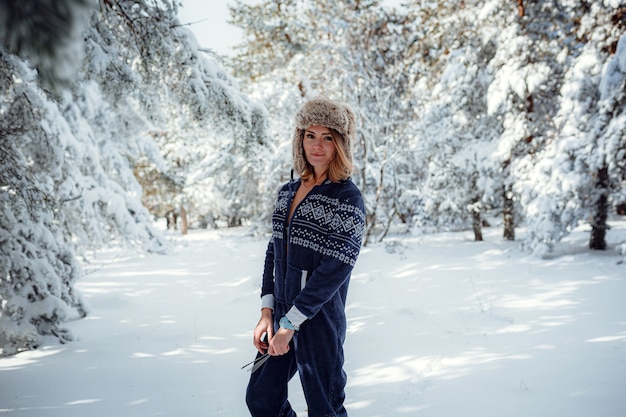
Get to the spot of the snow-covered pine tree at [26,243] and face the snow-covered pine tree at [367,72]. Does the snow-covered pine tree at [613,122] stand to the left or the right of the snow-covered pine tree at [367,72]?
right

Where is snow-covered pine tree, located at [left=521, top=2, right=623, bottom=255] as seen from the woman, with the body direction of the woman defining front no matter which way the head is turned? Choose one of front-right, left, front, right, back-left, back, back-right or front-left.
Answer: back

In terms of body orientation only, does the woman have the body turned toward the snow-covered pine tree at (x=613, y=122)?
no

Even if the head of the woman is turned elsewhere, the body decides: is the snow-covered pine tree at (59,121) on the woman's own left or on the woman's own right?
on the woman's own right

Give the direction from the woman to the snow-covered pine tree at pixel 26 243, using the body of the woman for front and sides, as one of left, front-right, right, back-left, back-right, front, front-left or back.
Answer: right

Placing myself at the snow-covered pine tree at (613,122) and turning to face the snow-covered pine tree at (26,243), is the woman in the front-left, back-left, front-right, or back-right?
front-left

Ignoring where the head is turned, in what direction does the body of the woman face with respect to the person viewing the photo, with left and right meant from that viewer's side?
facing the viewer and to the left of the viewer

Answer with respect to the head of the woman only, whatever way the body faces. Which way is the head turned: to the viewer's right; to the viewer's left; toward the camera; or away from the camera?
toward the camera

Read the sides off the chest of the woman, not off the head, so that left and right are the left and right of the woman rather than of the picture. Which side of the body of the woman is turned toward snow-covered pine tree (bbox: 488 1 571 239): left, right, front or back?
back
